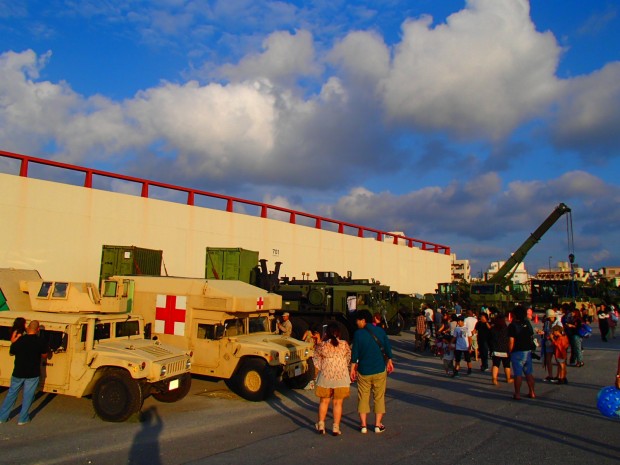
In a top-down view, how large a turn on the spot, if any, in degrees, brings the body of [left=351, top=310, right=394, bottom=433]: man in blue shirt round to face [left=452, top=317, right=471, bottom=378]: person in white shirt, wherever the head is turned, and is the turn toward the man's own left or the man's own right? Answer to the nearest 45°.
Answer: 0° — they already face them

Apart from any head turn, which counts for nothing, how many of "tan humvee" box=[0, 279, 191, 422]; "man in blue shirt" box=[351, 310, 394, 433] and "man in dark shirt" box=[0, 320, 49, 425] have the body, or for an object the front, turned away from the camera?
2

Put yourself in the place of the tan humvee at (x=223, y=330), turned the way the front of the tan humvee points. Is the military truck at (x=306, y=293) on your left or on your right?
on your left

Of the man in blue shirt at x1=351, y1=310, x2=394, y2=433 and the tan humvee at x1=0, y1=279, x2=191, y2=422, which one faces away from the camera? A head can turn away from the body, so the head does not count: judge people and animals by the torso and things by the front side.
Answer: the man in blue shirt

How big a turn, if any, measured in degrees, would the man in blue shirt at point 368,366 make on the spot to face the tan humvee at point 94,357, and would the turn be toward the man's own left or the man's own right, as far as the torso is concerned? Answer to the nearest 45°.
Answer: approximately 90° to the man's own left

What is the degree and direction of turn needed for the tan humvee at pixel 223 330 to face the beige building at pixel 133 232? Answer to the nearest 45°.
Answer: approximately 135° to its left

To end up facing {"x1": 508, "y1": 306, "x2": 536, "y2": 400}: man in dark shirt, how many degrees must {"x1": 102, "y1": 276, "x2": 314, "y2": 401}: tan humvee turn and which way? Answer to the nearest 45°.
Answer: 0° — it already faces them

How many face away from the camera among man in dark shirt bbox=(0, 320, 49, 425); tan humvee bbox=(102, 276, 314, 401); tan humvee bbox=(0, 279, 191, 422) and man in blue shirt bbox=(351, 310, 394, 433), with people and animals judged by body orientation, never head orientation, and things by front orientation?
2

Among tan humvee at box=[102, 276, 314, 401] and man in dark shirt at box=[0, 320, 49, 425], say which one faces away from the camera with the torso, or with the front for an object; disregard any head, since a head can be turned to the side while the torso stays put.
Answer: the man in dark shirt

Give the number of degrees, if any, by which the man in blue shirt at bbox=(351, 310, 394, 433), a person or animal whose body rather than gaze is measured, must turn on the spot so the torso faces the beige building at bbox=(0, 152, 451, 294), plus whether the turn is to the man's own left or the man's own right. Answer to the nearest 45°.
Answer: approximately 45° to the man's own left

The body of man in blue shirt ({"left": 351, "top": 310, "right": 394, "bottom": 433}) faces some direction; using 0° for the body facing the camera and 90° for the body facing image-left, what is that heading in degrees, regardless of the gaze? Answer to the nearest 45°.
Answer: approximately 180°

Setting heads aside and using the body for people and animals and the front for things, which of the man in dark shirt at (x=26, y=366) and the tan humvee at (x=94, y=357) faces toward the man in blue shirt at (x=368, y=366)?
the tan humvee

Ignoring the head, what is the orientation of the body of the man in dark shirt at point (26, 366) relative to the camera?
away from the camera

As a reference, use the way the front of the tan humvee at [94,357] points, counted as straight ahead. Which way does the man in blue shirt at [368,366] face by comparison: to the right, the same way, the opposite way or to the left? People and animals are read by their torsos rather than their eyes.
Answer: to the left

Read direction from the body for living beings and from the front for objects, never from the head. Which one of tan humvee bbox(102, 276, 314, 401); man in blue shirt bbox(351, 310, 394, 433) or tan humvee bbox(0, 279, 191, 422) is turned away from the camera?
the man in blue shirt
